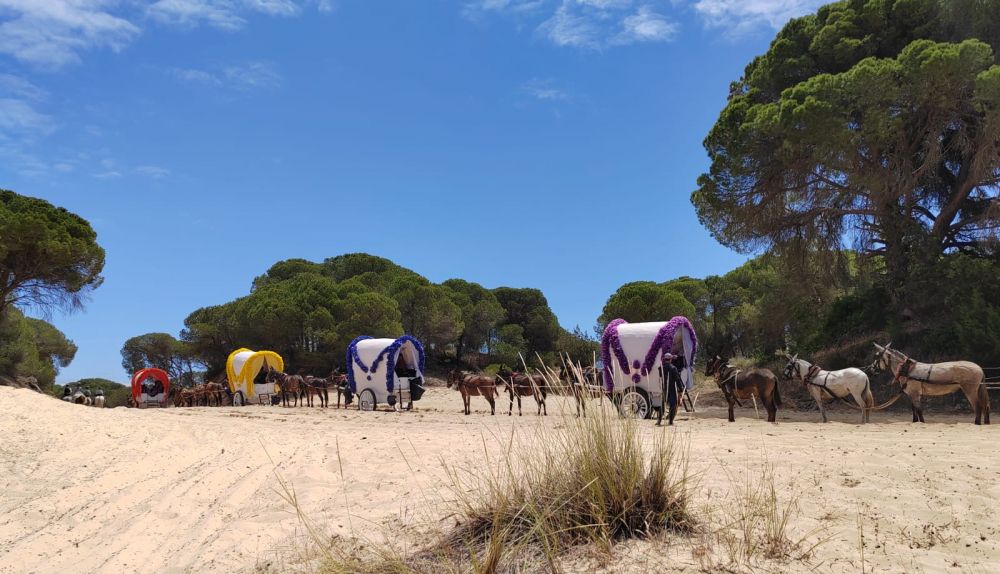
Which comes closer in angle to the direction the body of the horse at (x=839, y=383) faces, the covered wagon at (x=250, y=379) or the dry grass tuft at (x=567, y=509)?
the covered wagon

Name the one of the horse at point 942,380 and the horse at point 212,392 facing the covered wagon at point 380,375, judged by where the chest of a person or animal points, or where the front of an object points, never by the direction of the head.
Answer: the horse at point 942,380

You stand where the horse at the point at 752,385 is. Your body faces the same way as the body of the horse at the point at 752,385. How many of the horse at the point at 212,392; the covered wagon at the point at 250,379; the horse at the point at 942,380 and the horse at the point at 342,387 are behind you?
1

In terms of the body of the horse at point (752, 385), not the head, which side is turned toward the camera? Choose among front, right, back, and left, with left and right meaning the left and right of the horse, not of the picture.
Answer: left

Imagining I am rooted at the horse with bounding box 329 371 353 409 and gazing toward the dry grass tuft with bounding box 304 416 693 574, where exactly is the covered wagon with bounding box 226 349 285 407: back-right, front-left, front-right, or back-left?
back-right

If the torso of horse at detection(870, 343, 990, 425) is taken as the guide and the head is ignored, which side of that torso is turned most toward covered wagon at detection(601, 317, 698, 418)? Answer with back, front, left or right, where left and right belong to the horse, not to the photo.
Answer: front

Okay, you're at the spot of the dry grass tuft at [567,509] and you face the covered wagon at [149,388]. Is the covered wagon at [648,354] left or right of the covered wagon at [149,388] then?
right

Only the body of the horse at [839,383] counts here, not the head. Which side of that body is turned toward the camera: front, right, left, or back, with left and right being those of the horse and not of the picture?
left

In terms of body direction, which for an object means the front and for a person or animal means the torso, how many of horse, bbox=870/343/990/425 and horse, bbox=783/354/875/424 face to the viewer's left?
2

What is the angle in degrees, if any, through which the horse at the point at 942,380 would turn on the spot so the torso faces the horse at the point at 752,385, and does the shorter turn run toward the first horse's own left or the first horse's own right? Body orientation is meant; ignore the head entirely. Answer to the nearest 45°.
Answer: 0° — it already faces it

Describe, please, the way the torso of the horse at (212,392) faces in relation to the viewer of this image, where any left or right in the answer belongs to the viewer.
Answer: facing to the left of the viewer

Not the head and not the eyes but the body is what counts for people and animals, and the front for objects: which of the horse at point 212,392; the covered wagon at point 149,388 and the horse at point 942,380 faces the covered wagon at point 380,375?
the horse at point 942,380

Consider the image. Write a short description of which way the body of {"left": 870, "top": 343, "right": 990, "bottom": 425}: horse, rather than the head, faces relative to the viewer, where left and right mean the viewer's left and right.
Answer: facing to the left of the viewer
